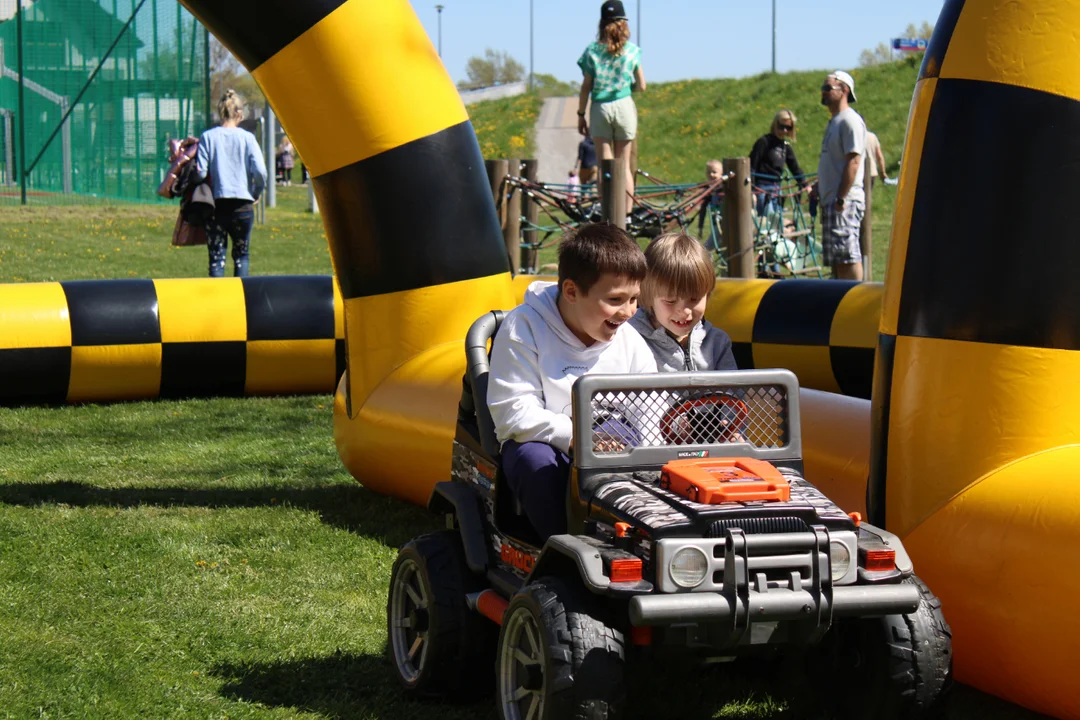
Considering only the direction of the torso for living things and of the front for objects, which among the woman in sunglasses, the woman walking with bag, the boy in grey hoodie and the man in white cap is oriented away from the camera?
the woman walking with bag

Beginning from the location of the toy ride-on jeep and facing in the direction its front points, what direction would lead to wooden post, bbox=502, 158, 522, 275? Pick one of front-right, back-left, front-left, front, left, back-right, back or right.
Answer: back-left

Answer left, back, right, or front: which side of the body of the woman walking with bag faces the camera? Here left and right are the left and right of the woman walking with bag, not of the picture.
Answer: back

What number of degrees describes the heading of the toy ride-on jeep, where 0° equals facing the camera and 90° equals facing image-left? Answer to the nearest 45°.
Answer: approximately 315°

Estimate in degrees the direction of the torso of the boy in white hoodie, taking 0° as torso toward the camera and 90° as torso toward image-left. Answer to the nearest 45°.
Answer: approximately 315°

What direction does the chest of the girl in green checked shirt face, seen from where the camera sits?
away from the camera

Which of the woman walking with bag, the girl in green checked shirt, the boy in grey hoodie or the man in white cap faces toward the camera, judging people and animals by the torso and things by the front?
the boy in grey hoodie
